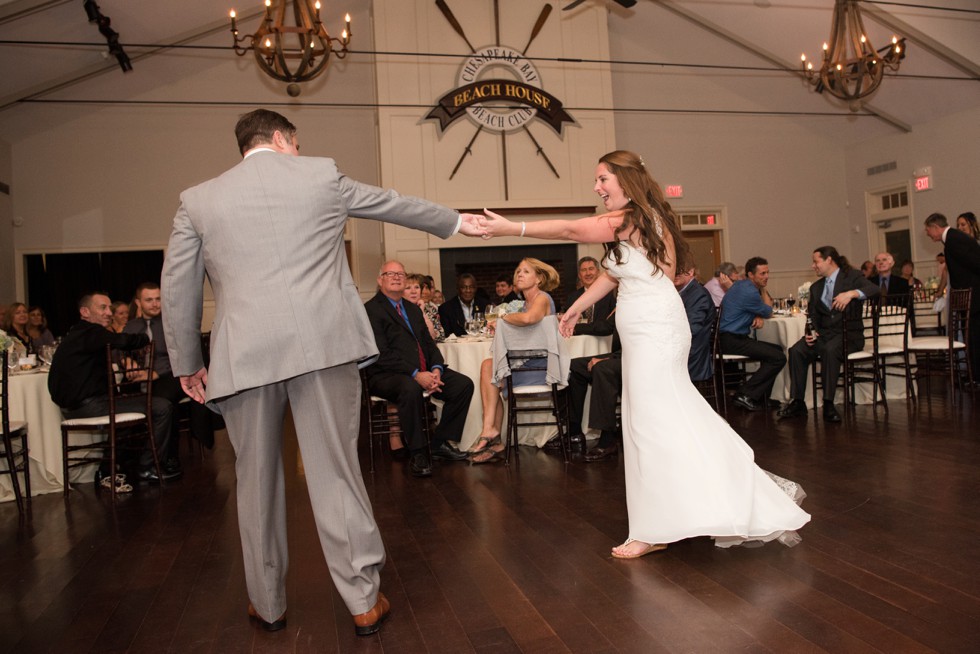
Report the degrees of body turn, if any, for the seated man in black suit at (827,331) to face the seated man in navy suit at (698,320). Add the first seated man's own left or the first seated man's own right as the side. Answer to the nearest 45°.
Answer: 0° — they already face them

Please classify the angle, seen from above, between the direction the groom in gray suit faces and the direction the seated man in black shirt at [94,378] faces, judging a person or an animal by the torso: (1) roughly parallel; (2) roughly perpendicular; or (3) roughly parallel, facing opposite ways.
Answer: roughly perpendicular

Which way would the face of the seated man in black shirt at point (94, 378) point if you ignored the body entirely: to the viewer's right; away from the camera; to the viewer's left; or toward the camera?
to the viewer's right

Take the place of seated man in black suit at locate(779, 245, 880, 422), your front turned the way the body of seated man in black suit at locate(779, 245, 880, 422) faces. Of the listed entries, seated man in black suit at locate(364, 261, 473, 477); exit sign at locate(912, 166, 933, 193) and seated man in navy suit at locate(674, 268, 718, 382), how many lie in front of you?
2

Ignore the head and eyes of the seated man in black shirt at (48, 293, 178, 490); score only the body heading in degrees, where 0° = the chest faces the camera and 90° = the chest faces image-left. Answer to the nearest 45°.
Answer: approximately 270°

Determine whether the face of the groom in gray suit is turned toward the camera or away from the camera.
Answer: away from the camera

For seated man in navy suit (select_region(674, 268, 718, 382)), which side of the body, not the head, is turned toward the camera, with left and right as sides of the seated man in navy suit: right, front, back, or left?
left

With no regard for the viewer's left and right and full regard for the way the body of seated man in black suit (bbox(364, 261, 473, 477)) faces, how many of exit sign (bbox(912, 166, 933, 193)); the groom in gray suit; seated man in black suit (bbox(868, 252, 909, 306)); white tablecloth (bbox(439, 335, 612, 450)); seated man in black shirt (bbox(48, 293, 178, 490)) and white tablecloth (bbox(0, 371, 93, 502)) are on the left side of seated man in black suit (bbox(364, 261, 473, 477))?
3

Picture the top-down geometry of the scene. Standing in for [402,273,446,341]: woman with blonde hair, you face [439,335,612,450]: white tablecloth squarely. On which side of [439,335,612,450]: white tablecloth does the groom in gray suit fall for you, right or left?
right

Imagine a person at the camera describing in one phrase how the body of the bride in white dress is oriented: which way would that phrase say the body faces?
to the viewer's left

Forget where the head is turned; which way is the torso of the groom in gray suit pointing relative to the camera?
away from the camera
